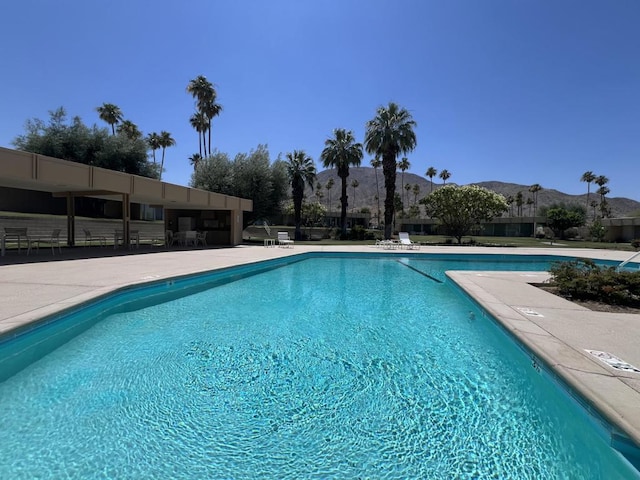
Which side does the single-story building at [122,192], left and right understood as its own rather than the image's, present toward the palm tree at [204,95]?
left

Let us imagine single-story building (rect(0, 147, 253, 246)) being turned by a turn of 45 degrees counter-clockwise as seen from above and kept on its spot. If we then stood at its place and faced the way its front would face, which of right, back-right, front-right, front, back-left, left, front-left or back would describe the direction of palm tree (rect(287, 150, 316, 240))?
front-left

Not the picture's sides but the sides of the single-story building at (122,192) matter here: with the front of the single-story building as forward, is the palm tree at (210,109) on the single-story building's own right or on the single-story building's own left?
on the single-story building's own left

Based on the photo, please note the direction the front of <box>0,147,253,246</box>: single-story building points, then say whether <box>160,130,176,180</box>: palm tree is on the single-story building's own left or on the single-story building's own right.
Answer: on the single-story building's own left

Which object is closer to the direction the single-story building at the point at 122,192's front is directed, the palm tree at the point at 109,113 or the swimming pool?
the swimming pool

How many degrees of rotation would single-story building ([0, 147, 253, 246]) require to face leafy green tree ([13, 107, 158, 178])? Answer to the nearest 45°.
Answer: approximately 135° to its left

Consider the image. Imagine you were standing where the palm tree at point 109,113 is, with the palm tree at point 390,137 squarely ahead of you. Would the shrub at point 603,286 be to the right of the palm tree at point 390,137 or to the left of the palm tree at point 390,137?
right

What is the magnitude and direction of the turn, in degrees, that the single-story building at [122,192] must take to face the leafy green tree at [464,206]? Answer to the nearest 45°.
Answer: approximately 45° to its left

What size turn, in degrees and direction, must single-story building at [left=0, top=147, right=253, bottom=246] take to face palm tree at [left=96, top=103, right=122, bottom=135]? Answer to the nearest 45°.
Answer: approximately 135° to its left

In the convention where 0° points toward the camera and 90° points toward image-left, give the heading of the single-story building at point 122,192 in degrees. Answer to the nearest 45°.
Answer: approximately 315°

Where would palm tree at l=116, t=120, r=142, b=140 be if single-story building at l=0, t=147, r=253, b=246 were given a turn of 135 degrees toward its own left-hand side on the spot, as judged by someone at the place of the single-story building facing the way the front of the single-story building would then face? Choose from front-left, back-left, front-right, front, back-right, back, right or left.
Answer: front

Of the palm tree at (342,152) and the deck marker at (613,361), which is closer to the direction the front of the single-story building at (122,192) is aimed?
the deck marker

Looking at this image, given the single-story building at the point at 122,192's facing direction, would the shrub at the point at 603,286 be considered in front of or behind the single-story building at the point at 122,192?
in front
